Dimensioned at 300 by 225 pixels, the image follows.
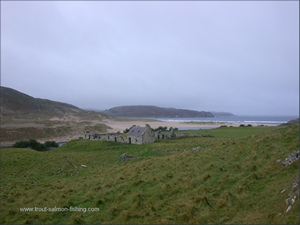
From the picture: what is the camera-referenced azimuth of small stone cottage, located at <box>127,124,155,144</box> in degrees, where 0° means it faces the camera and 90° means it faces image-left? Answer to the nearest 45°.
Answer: approximately 45°
